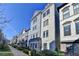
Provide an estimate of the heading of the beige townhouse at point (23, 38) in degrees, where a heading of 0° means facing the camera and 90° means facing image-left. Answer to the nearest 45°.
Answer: approximately 90°

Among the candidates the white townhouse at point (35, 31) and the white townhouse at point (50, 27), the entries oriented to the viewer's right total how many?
0

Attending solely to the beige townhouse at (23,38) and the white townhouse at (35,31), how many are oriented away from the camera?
0

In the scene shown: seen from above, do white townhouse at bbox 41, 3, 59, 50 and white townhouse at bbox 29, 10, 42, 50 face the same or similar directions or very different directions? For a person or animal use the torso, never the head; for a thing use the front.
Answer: same or similar directions

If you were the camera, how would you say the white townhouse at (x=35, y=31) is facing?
facing the viewer and to the left of the viewer

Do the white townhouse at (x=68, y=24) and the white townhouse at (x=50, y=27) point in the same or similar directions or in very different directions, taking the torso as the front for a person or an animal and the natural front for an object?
same or similar directions

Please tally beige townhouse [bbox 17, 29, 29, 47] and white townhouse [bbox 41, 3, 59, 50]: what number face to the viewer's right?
0

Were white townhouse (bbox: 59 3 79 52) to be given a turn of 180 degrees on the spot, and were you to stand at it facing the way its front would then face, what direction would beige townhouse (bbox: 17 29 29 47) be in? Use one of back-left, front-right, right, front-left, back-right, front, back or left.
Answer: back-left
